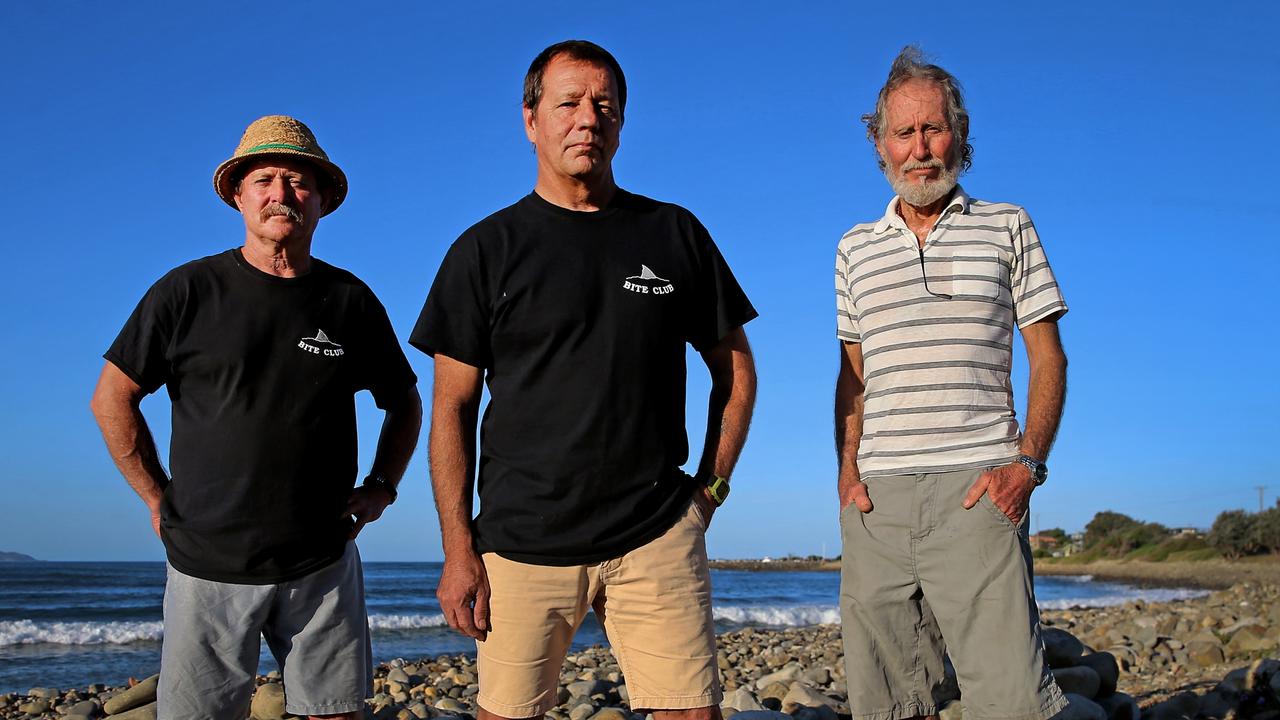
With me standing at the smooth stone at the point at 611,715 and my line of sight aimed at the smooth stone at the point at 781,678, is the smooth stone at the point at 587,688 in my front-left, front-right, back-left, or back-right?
front-left

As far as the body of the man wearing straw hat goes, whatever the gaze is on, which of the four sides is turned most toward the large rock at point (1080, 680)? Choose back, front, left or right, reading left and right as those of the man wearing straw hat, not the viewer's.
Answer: left

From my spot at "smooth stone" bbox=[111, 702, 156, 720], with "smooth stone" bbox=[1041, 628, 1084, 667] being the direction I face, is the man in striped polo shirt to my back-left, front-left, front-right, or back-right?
front-right

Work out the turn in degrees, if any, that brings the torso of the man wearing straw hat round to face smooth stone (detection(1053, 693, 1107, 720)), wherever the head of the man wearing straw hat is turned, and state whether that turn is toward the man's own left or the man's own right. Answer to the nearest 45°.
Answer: approximately 90° to the man's own left

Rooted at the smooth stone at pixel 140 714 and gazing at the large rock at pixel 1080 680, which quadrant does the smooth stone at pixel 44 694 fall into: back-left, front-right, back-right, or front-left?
back-left

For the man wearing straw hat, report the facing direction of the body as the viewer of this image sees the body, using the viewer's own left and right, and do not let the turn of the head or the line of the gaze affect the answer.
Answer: facing the viewer

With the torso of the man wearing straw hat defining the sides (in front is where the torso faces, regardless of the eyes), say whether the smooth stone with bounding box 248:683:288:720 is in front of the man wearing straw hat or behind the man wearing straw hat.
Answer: behind

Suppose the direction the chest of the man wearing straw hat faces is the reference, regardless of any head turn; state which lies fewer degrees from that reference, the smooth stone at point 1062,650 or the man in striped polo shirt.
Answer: the man in striped polo shirt

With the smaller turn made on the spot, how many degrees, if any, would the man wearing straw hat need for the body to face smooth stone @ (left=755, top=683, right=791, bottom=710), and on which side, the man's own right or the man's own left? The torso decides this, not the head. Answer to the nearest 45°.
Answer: approximately 135° to the man's own left

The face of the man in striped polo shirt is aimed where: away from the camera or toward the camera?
toward the camera

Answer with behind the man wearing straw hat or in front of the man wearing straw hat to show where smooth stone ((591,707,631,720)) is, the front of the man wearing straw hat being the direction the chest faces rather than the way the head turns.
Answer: behind

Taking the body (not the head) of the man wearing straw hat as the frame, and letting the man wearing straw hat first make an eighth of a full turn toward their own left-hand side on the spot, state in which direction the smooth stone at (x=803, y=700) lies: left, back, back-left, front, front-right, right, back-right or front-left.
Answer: left
